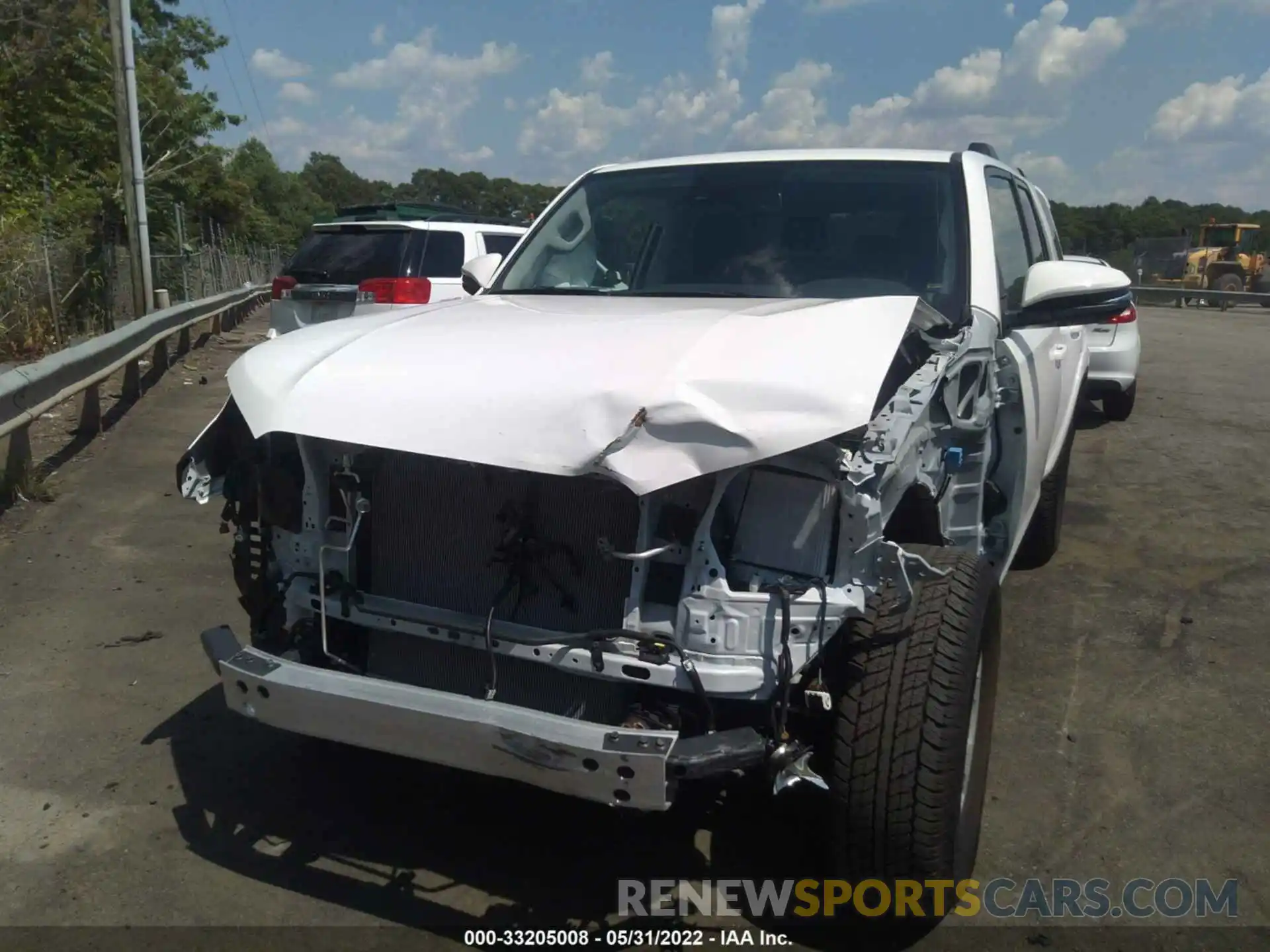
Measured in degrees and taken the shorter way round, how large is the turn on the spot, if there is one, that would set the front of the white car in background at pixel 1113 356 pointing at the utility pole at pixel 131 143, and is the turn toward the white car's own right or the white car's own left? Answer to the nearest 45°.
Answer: approximately 90° to the white car's own left

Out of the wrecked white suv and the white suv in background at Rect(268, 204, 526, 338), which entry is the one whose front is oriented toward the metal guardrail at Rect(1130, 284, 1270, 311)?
the white suv in background

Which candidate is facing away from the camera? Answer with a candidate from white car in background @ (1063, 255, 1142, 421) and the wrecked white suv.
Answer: the white car in background

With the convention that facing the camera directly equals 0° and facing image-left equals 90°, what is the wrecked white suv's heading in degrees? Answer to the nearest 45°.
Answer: approximately 45°

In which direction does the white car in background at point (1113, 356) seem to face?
away from the camera

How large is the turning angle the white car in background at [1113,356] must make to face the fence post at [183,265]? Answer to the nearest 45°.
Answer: approximately 90° to its left

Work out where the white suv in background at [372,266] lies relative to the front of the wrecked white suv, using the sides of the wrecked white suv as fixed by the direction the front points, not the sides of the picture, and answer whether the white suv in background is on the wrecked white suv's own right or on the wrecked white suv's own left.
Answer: on the wrecked white suv's own right

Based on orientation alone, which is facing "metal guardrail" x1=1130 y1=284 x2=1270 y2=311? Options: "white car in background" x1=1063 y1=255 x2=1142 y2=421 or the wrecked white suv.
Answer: the white car in background

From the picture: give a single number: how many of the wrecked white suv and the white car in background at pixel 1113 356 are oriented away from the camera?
1

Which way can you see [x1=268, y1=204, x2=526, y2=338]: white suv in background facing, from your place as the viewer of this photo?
facing away from the viewer and to the right of the viewer

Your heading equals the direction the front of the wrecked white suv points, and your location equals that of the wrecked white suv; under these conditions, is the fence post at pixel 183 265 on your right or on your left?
on your right

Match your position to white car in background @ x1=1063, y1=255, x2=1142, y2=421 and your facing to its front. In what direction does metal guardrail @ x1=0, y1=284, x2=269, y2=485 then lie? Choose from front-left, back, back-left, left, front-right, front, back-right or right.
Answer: back-left

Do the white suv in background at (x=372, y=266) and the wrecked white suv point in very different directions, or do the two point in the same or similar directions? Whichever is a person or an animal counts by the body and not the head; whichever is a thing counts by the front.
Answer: very different directions

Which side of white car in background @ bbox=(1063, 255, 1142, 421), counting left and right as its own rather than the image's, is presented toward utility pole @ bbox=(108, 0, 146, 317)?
left

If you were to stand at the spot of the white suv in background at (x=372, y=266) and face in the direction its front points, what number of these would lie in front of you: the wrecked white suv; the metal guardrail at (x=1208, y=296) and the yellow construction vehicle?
2

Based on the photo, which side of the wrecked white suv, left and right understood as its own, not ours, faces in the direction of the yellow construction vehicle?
back
